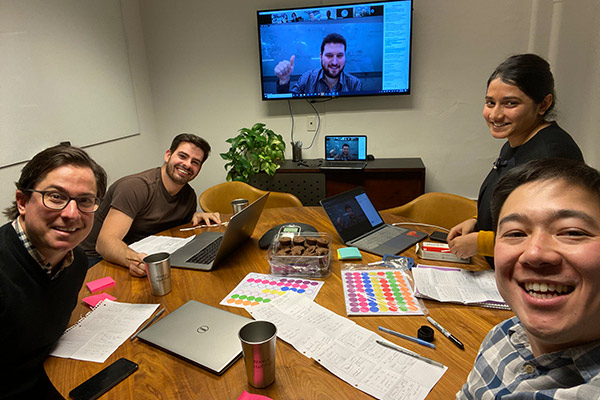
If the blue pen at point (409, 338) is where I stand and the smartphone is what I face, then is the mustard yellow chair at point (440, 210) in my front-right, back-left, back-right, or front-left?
back-right

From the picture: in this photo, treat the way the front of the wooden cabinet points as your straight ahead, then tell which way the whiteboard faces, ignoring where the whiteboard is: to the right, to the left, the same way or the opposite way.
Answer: to the left

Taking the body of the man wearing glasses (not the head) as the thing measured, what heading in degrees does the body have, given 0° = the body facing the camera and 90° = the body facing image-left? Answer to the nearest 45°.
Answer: approximately 315°

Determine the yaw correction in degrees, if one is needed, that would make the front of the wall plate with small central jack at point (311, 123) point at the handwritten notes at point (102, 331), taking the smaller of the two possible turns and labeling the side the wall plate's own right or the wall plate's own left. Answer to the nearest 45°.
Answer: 0° — it already faces it

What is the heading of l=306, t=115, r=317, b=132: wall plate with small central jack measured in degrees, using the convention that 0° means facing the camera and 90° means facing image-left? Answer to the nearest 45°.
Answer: approximately 0°

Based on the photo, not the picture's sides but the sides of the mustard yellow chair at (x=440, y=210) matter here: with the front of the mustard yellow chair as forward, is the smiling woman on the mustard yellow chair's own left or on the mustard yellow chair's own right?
on the mustard yellow chair's own left

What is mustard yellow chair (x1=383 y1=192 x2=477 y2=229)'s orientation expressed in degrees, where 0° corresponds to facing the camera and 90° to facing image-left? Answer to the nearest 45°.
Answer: approximately 45°

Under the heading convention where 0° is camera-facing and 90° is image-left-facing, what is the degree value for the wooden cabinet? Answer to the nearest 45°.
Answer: approximately 0°

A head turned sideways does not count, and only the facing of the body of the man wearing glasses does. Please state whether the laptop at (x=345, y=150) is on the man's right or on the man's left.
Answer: on the man's left

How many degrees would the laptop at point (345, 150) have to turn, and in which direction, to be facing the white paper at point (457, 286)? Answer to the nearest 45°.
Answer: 0° — it already faces it
